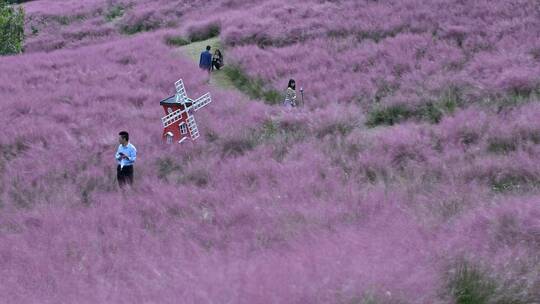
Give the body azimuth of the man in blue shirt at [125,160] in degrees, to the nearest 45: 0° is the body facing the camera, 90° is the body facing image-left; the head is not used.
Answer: approximately 45°

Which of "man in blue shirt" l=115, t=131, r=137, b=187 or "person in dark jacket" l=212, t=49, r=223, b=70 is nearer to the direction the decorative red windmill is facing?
the man in blue shirt

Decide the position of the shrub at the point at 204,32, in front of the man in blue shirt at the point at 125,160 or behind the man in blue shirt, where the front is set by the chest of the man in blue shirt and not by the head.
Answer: behind

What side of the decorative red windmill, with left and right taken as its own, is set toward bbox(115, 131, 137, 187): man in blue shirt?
right

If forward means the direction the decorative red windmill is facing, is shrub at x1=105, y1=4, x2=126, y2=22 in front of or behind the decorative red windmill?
behind

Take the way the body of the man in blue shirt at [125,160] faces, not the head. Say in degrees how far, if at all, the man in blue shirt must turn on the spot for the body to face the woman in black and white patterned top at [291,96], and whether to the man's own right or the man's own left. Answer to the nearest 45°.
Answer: approximately 180°

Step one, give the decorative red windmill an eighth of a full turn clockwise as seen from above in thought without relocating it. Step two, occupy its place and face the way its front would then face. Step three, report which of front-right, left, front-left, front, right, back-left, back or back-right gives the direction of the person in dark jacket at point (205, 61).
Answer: back

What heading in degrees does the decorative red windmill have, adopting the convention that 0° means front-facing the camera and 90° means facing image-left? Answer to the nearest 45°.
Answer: approximately 315°

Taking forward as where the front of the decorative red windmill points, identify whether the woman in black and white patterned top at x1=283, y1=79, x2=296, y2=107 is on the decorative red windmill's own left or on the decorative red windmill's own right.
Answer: on the decorative red windmill's own left

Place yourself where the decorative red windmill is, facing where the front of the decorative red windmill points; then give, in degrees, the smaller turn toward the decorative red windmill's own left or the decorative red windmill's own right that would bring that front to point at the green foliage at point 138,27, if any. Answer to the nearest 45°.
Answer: approximately 135° to the decorative red windmill's own left

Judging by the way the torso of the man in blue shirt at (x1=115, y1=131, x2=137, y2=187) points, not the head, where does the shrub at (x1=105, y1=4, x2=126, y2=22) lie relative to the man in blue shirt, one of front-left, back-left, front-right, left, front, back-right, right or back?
back-right

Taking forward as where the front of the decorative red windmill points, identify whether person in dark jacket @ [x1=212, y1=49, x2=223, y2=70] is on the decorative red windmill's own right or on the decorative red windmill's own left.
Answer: on the decorative red windmill's own left

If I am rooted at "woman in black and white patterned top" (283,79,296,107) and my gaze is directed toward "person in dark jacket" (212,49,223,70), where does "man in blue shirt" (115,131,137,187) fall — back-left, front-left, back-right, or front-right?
back-left
